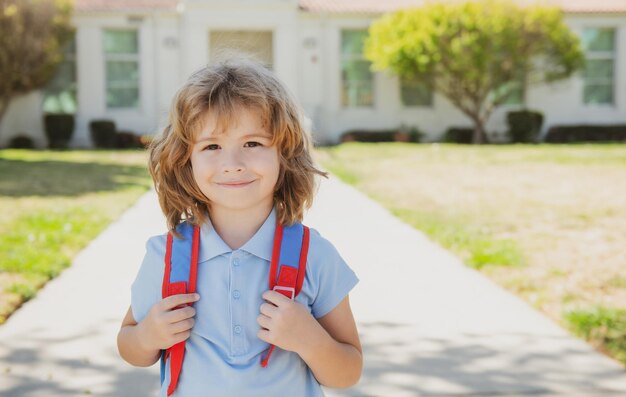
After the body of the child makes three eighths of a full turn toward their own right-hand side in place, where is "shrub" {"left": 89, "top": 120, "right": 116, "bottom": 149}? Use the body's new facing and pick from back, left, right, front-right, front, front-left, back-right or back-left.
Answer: front-right

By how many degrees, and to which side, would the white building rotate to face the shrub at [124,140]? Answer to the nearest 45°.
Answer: approximately 90° to its right

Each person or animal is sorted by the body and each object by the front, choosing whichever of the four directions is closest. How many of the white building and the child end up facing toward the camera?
2

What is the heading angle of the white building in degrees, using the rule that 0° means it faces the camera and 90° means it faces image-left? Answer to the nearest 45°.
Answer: approximately 0°

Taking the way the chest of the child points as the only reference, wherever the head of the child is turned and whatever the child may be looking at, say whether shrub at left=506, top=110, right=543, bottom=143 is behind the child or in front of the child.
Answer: behind

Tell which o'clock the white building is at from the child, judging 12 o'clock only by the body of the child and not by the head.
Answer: The white building is roughly at 6 o'clock from the child.
